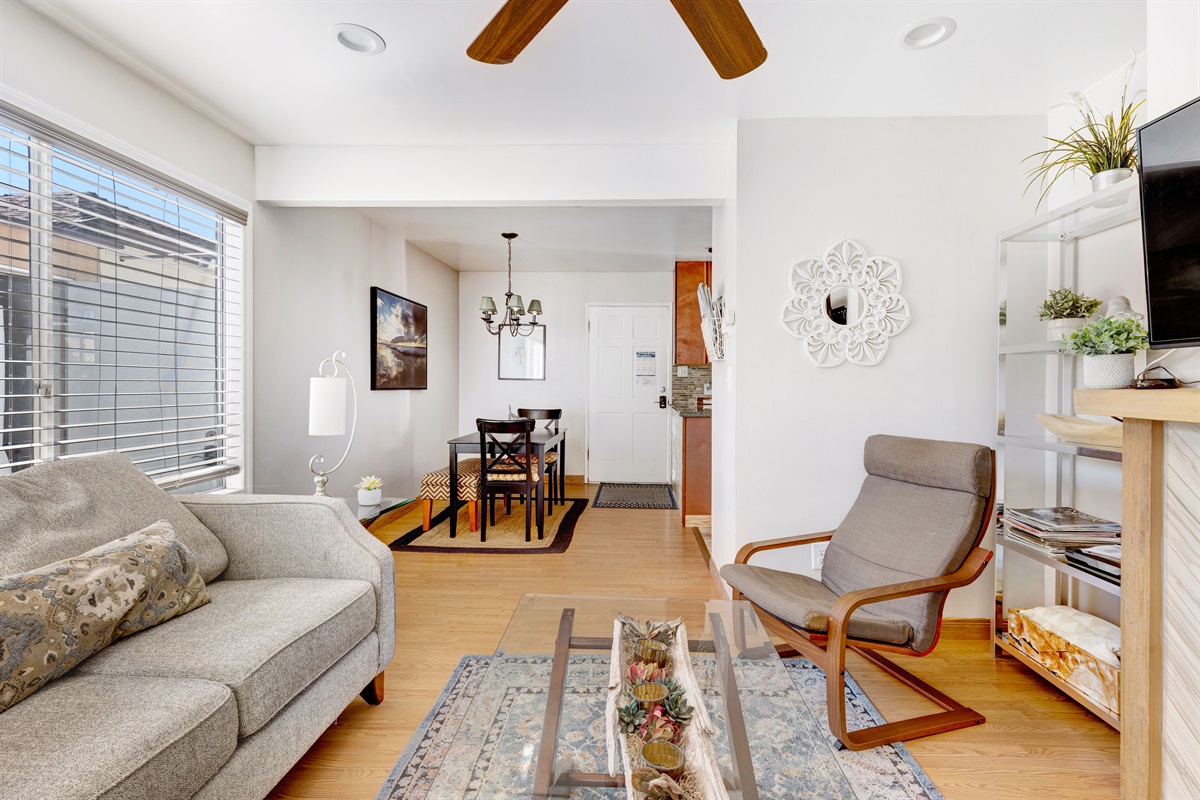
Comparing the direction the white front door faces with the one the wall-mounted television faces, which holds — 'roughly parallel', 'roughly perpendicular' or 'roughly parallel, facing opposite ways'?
roughly perpendicular

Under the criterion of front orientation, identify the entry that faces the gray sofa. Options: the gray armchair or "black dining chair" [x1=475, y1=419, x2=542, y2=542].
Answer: the gray armchair

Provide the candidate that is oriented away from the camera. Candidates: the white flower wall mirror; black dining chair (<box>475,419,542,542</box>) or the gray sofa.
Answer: the black dining chair

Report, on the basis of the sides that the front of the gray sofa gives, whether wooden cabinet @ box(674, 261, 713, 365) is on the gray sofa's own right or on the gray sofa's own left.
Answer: on the gray sofa's own left

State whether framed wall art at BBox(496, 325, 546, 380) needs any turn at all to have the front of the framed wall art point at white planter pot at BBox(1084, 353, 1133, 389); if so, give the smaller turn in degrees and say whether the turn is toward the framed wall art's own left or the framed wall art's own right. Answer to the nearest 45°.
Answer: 0° — it already faces it

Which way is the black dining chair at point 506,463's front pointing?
away from the camera

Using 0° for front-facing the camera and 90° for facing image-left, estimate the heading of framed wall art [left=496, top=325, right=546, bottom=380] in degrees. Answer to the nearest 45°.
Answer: approximately 0°
